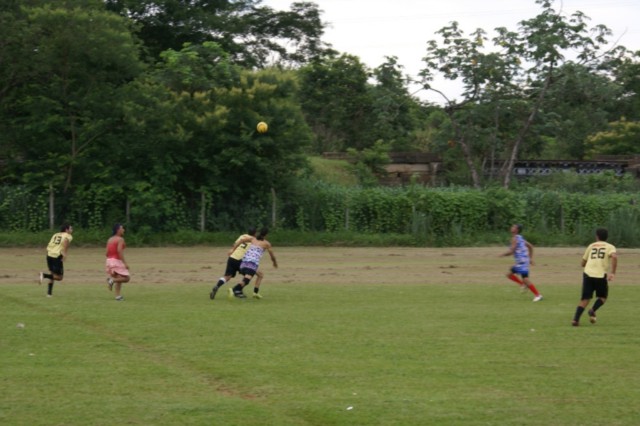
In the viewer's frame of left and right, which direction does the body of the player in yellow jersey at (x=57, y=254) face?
facing away from the viewer and to the right of the viewer

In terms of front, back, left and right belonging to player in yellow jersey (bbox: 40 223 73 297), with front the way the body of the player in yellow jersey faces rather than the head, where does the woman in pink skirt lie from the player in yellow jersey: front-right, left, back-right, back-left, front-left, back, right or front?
right

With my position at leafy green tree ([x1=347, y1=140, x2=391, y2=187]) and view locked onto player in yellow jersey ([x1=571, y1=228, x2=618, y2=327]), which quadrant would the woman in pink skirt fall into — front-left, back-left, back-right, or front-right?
front-right

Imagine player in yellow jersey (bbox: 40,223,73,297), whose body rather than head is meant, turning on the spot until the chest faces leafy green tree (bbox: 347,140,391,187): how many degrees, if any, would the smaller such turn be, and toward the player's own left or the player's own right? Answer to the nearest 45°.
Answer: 0° — they already face it

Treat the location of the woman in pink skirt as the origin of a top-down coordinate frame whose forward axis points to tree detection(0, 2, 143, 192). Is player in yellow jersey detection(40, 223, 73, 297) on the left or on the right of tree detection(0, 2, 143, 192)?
left

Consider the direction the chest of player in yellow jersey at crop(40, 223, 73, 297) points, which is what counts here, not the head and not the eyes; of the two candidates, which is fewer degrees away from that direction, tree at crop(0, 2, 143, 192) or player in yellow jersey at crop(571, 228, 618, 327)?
the tree

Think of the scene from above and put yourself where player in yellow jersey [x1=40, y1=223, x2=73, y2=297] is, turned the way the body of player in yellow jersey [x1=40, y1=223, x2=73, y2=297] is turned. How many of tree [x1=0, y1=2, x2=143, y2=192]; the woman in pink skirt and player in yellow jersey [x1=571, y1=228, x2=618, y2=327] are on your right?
2

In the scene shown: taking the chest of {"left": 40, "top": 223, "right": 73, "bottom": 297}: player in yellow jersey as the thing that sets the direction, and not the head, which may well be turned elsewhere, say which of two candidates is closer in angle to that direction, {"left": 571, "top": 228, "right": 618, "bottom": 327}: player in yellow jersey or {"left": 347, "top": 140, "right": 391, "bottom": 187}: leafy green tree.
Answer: the leafy green tree

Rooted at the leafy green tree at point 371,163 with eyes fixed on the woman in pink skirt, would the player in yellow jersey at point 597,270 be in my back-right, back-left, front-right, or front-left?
front-left

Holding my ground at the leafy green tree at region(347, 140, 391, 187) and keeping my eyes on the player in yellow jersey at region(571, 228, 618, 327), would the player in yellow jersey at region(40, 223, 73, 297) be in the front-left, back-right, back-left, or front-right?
front-right

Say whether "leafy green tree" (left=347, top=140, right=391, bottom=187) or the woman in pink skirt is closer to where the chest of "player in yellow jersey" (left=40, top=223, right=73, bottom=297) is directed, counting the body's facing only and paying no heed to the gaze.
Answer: the leafy green tree

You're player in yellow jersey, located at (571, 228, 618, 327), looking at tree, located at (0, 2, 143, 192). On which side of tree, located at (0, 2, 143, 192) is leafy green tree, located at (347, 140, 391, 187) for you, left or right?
right

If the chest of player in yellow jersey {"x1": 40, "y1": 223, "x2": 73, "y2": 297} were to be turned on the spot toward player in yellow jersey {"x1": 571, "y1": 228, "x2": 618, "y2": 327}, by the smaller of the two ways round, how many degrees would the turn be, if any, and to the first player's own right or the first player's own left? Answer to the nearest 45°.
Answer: approximately 90° to the first player's own right

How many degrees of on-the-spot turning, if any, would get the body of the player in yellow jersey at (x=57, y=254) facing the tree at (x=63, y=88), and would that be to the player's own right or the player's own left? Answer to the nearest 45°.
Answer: approximately 45° to the player's own left
